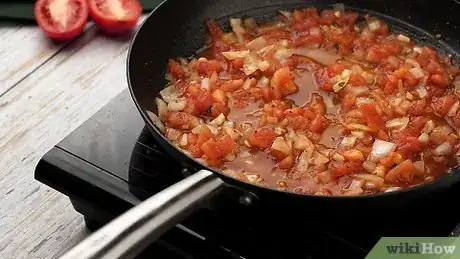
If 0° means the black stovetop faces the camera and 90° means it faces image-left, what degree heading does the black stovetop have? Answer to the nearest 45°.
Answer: approximately 45°
